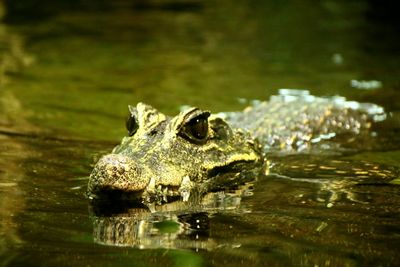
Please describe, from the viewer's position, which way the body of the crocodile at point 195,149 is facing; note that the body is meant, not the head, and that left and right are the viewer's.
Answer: facing the viewer and to the left of the viewer
